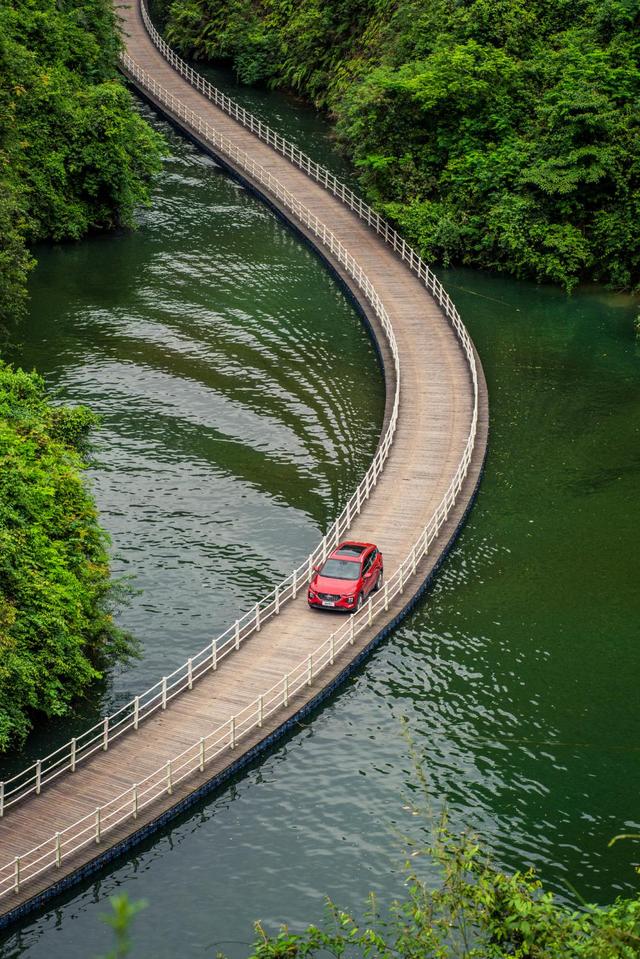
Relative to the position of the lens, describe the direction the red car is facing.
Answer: facing the viewer and to the left of the viewer
